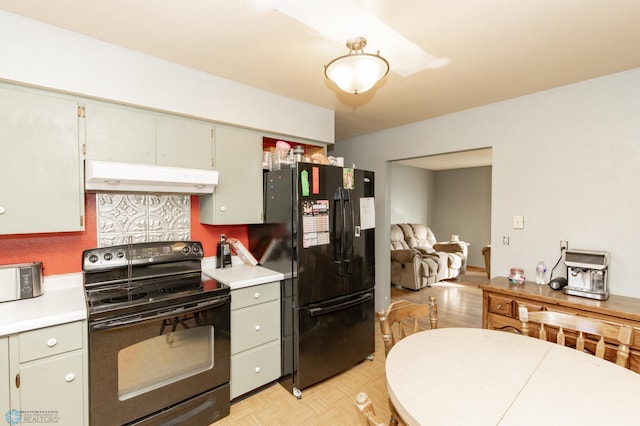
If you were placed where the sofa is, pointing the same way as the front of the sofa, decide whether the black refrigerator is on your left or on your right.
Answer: on your right

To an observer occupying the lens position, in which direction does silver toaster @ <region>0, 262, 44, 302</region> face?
facing the viewer

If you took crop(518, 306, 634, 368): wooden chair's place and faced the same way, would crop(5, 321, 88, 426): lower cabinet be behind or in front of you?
in front

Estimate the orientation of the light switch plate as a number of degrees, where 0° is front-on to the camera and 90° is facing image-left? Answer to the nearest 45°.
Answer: approximately 0°

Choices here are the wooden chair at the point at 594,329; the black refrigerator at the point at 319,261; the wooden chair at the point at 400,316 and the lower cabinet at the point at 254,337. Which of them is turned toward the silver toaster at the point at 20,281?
the wooden chair at the point at 594,329

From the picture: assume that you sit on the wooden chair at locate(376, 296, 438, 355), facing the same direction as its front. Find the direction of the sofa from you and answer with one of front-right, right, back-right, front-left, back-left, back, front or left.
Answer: back-left

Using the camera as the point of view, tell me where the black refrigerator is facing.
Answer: facing the viewer and to the right of the viewer

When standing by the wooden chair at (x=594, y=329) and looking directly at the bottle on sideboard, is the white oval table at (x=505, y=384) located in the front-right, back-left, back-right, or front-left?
back-left

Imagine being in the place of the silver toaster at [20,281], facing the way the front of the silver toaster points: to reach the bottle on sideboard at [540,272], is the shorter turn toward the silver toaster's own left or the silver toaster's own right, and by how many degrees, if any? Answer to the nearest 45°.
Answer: approximately 45° to the silver toaster's own left
